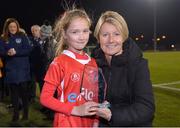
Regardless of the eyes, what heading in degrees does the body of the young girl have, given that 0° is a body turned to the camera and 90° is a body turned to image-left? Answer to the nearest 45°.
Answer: approximately 315°

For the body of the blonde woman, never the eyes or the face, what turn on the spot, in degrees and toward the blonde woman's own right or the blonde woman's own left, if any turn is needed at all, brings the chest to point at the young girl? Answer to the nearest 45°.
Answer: approximately 45° to the blonde woman's own right

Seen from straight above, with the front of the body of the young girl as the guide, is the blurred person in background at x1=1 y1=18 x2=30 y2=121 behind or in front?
behind

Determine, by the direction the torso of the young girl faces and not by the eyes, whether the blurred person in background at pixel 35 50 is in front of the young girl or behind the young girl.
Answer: behind

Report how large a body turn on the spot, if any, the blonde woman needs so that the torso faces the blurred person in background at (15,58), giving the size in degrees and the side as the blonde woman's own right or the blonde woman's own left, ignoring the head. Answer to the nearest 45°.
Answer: approximately 90° to the blonde woman's own right

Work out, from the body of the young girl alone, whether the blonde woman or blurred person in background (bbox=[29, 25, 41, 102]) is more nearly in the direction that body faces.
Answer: the blonde woman

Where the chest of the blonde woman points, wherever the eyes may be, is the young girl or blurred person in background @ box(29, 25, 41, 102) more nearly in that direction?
the young girl

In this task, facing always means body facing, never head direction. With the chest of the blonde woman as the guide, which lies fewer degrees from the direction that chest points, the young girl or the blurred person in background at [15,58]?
the young girl
